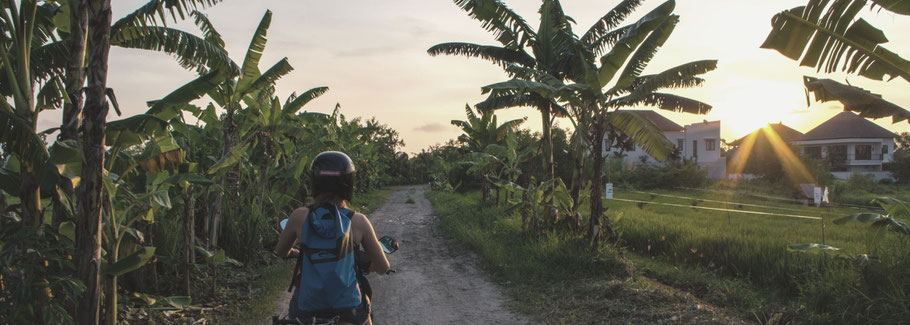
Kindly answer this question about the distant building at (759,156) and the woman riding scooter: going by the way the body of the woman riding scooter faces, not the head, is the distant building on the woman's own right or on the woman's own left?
on the woman's own right

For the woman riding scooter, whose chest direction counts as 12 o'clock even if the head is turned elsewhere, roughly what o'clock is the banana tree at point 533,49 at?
The banana tree is roughly at 1 o'clock from the woman riding scooter.

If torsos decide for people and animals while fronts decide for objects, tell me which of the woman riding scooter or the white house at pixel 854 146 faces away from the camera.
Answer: the woman riding scooter

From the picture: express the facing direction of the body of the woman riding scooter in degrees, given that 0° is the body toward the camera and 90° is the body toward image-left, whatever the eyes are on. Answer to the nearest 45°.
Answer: approximately 180°

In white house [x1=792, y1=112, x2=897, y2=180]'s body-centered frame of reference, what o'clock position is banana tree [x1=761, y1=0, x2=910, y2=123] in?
The banana tree is roughly at 12 o'clock from the white house.

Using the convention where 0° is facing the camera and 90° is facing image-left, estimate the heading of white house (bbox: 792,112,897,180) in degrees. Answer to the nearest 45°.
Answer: approximately 0°

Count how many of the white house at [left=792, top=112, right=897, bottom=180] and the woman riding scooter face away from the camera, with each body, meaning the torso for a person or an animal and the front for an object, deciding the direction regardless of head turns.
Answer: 1

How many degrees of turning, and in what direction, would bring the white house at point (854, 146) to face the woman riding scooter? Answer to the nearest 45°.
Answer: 0° — it already faces them

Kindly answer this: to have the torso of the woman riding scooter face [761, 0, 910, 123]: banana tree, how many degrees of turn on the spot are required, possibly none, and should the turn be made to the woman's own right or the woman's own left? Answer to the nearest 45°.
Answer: approximately 90° to the woman's own right

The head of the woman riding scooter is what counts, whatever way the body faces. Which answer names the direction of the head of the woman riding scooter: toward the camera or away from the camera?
away from the camera

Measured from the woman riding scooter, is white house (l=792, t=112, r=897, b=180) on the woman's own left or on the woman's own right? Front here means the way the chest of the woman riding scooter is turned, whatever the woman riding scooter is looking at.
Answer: on the woman's own right

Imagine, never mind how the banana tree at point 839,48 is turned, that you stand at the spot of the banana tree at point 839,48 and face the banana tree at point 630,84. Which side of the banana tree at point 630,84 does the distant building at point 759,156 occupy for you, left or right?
right
